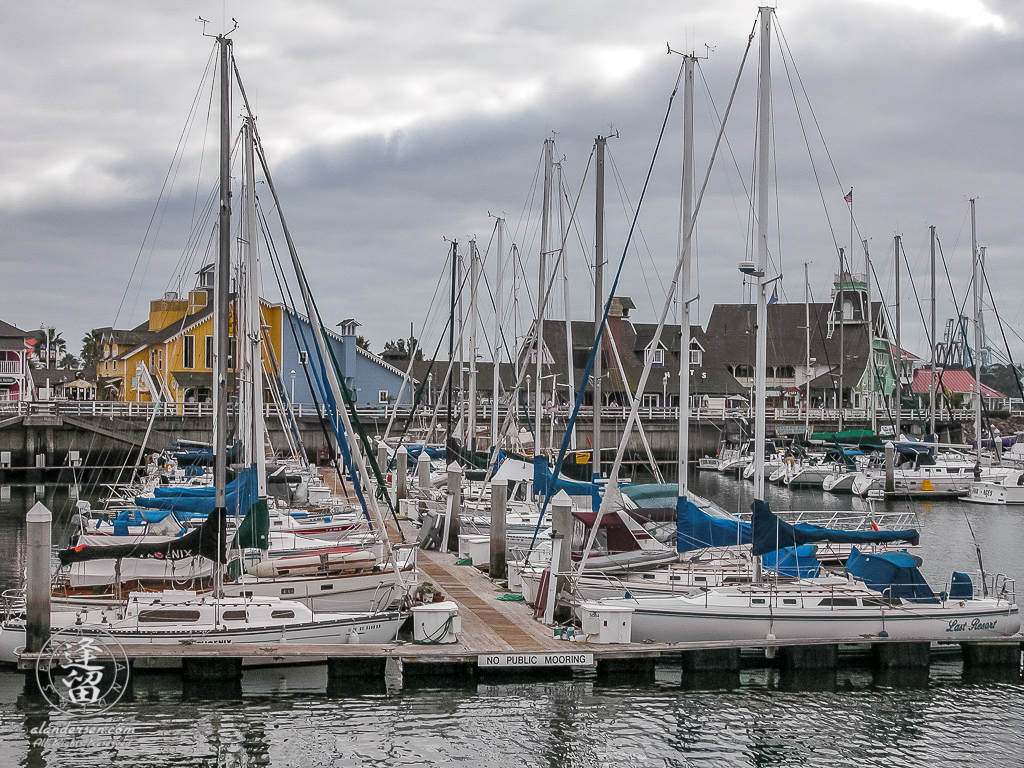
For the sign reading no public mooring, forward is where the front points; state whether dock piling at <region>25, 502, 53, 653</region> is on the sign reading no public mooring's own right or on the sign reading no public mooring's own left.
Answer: on the sign reading no public mooring's own right

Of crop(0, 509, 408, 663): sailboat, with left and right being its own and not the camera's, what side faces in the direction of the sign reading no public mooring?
front

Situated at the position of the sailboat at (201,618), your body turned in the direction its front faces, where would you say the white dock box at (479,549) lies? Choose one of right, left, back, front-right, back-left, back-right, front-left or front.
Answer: front-left

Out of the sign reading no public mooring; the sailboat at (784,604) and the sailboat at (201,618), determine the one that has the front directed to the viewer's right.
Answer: the sailboat at (201,618)

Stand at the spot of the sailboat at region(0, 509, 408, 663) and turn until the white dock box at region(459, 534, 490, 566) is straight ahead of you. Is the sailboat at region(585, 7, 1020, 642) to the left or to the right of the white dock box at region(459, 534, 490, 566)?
right

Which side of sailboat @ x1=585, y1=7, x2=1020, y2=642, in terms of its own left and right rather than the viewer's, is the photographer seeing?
left

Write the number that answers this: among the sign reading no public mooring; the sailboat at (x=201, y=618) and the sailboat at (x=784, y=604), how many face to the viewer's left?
1

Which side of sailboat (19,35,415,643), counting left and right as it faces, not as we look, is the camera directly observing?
right

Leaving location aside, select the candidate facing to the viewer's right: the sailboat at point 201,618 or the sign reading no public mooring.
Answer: the sailboat

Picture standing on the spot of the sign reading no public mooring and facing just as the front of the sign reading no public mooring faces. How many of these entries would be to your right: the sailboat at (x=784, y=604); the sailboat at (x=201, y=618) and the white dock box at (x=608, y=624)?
1

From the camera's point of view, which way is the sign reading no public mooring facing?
toward the camera
